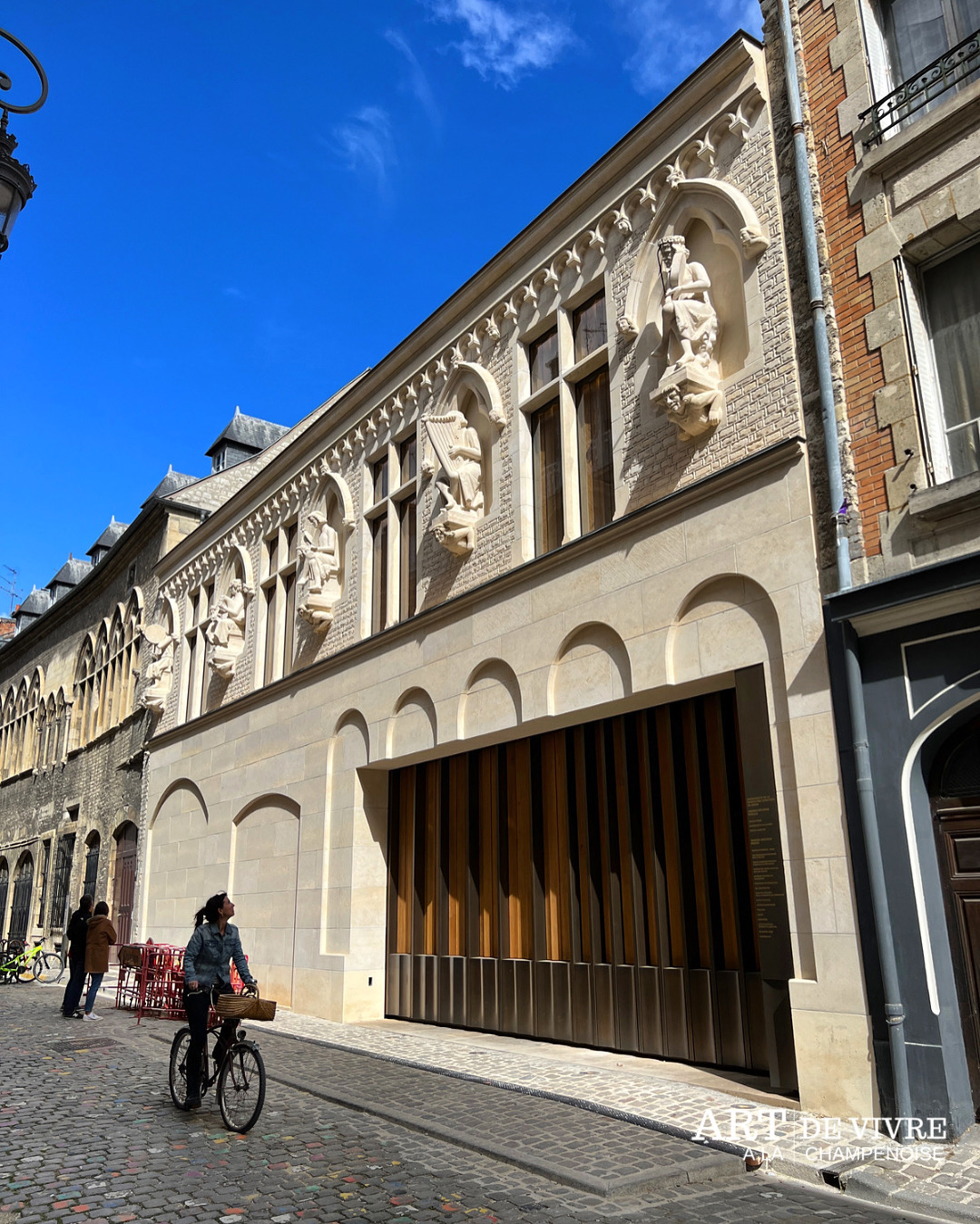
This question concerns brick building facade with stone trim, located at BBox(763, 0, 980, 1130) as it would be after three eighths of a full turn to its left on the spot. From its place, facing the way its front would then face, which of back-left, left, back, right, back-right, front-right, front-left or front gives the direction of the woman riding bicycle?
back

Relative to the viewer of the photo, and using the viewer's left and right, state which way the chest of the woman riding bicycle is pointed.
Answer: facing the viewer and to the right of the viewer

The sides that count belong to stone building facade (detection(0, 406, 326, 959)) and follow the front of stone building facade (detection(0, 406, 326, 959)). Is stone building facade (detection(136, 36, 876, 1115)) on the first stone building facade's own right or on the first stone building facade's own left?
on the first stone building facade's own left

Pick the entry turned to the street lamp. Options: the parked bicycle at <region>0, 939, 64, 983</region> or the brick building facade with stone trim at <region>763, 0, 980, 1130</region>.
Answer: the brick building facade with stone trim

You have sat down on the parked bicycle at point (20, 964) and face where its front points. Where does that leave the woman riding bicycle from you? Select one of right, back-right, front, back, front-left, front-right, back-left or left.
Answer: right

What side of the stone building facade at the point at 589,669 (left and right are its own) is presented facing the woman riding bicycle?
front

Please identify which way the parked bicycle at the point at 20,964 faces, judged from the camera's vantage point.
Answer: facing to the right of the viewer

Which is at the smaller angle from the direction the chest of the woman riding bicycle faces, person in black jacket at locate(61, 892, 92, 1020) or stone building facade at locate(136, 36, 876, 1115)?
the stone building facade

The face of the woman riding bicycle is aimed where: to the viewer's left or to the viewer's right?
to the viewer's right

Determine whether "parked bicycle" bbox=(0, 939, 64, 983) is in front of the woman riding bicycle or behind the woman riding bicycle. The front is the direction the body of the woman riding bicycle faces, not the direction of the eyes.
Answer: behind

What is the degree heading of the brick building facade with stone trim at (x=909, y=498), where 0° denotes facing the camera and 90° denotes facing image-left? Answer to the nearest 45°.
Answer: approximately 45°
